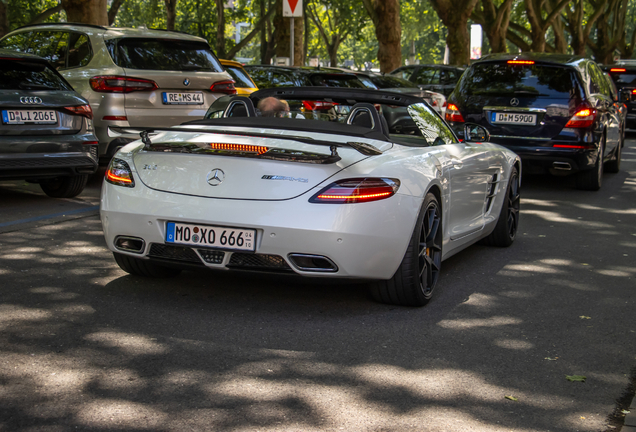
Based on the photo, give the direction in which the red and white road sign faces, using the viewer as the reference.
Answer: facing the viewer

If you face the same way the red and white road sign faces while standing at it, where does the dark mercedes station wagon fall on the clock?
The dark mercedes station wagon is roughly at 11 o'clock from the red and white road sign.

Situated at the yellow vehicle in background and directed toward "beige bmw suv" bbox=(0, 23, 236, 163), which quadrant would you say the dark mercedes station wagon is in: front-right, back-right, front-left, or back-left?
front-left

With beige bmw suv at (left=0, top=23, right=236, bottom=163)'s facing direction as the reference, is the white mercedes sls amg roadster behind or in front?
behind

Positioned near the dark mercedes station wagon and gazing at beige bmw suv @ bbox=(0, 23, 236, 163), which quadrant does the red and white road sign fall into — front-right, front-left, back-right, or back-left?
front-right

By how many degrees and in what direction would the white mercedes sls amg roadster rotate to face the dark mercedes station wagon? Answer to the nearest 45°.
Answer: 0° — it already faces it

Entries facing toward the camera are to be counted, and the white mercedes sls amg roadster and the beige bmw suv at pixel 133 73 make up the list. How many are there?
0

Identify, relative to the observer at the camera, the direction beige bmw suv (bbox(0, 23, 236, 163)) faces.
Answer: facing away from the viewer and to the left of the viewer

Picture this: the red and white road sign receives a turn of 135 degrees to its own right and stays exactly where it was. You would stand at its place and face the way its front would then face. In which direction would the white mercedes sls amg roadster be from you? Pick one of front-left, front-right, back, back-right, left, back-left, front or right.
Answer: back-left

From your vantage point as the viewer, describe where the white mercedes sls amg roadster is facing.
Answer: facing away from the viewer and to the right of the viewer

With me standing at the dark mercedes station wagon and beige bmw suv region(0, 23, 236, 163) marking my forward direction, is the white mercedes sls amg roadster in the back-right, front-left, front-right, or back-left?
front-left

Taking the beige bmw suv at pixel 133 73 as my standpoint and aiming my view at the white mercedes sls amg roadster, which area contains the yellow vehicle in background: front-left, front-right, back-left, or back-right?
back-left

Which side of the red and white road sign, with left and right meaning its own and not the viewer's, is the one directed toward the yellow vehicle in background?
front

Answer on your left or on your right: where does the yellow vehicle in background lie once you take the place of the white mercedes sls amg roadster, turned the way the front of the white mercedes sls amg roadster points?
on your left
